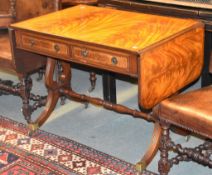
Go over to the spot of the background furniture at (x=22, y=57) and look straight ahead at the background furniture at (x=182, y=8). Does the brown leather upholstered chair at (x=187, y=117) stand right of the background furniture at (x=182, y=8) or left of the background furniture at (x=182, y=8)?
right

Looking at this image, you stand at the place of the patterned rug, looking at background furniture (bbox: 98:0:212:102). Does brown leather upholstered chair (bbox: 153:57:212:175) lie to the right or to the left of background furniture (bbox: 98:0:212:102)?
right

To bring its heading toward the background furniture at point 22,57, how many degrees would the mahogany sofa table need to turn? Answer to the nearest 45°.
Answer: approximately 90° to its right

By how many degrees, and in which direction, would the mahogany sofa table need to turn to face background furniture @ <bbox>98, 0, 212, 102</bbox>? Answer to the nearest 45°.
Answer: approximately 180°

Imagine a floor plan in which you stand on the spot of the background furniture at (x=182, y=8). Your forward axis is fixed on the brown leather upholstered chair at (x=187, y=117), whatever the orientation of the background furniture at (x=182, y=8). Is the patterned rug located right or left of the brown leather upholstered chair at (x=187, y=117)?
right

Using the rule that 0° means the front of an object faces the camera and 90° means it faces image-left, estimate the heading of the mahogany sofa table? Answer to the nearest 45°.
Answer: approximately 45°

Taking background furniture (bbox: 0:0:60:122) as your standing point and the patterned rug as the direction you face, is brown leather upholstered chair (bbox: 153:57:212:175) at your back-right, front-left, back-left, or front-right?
front-left
